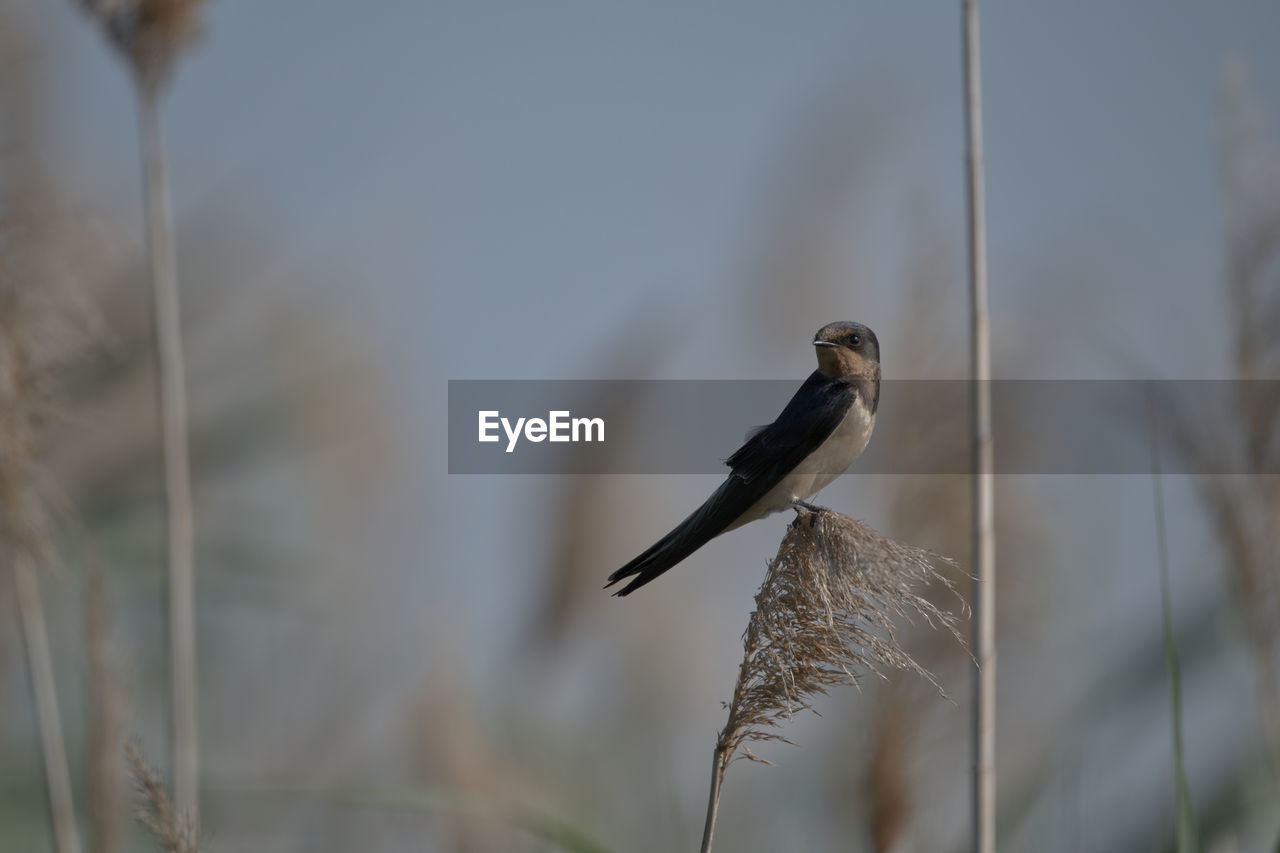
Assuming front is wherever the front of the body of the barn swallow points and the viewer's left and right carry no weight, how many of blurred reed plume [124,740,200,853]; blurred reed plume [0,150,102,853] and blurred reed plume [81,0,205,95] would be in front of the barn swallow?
0

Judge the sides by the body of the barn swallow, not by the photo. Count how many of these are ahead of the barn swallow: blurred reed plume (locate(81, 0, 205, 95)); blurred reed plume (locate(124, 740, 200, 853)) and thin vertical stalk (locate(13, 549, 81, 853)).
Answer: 0

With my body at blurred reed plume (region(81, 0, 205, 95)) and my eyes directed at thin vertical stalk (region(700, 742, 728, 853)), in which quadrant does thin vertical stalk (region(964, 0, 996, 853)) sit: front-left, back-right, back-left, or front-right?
front-left

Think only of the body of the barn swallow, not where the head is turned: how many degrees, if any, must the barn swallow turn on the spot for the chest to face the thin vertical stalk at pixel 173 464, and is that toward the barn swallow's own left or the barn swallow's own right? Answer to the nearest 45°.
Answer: approximately 180°

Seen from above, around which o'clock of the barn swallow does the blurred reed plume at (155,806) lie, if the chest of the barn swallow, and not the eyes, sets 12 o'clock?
The blurred reed plume is roughly at 4 o'clock from the barn swallow.

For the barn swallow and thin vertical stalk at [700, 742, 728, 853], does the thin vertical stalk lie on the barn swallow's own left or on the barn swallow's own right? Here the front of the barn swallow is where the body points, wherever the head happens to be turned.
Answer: on the barn swallow's own right

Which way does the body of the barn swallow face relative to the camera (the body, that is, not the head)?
to the viewer's right

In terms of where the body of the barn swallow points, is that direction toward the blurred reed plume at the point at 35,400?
no

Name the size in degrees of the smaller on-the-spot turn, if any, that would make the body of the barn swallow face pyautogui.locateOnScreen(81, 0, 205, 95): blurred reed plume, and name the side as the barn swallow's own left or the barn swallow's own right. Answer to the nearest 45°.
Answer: approximately 180°

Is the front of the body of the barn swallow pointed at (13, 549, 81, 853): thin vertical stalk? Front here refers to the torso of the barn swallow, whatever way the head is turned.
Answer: no
